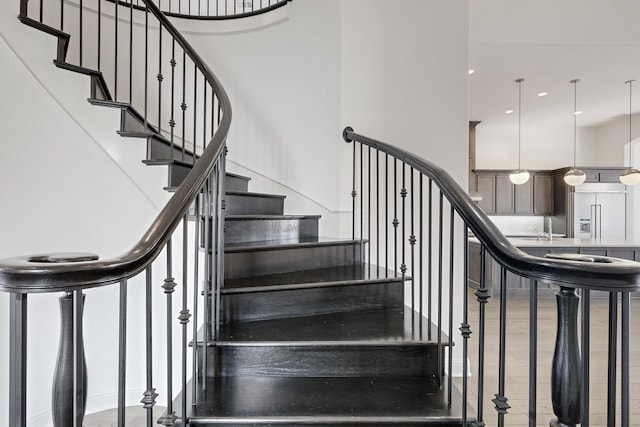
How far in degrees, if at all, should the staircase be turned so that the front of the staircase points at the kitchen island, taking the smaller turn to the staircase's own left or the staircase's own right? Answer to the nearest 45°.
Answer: approximately 135° to the staircase's own left

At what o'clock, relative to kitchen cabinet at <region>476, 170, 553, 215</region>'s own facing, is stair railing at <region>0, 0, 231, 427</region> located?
The stair railing is roughly at 12 o'clock from the kitchen cabinet.

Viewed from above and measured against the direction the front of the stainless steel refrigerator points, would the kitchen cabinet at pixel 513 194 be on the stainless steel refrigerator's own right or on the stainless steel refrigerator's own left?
on the stainless steel refrigerator's own right

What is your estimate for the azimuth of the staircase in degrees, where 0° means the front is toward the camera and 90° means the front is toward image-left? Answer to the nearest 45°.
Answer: approximately 0°

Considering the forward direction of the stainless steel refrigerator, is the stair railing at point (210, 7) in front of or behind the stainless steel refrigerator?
in front

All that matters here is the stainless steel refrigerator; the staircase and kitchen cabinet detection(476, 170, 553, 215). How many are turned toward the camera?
3

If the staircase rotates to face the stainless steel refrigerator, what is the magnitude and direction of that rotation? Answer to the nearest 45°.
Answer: approximately 135° to its left

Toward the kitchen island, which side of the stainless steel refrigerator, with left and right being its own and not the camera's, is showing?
front

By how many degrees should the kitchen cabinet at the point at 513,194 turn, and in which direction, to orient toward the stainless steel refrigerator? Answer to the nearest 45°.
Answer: approximately 90° to its left
